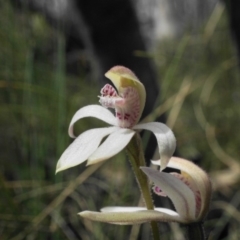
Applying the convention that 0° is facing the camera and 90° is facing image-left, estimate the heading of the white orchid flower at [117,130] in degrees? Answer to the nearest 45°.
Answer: approximately 45°

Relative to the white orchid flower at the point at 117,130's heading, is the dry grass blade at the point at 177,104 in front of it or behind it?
behind
